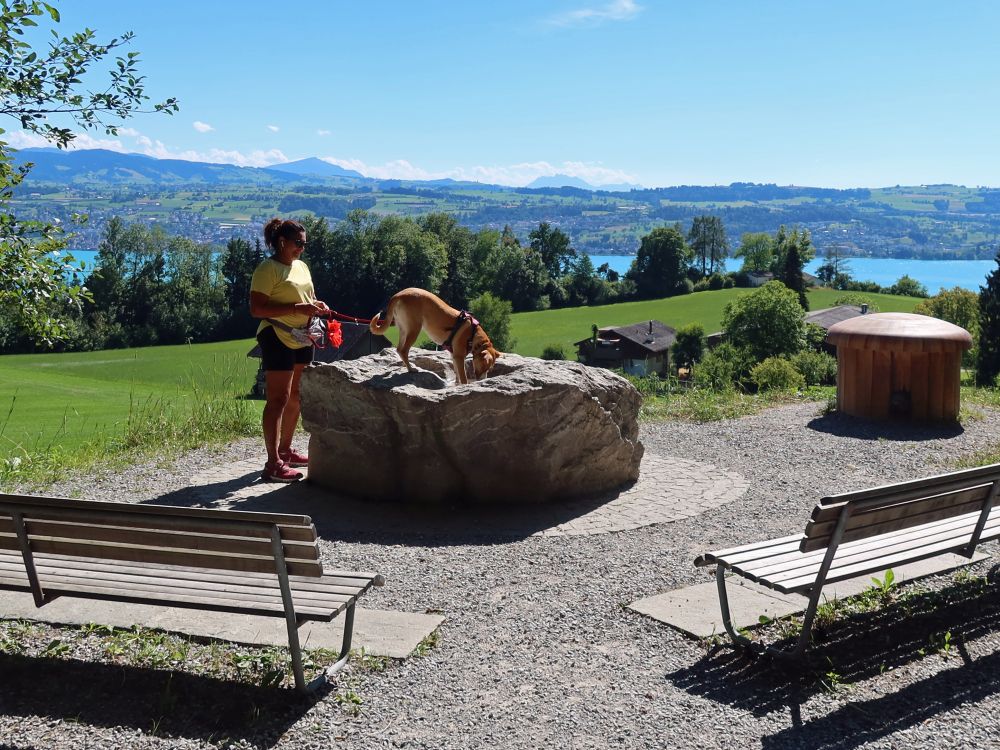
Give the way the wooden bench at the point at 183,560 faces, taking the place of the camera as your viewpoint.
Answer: facing away from the viewer and to the right of the viewer

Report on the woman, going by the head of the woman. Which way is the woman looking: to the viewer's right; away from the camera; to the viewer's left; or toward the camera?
to the viewer's right

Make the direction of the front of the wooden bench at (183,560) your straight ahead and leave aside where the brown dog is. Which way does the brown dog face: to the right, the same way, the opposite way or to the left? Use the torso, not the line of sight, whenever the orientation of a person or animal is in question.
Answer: to the right

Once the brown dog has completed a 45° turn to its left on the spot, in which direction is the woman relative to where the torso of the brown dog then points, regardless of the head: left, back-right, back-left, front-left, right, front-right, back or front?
back

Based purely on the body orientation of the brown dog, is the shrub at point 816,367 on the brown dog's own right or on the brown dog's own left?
on the brown dog's own left

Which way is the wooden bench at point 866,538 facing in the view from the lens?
facing away from the viewer and to the left of the viewer
